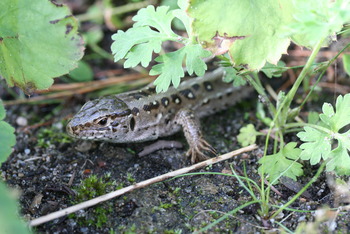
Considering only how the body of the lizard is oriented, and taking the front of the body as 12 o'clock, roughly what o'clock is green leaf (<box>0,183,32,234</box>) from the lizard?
The green leaf is roughly at 11 o'clock from the lizard.

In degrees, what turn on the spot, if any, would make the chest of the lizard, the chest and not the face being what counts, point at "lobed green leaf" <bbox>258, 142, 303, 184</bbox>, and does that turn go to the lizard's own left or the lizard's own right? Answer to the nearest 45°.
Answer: approximately 90° to the lizard's own left

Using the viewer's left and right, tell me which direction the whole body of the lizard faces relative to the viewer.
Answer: facing the viewer and to the left of the viewer

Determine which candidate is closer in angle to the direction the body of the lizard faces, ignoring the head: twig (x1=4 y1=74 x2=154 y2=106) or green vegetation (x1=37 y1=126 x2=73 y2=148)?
the green vegetation

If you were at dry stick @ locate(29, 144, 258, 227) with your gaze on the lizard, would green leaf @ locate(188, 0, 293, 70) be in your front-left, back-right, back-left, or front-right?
front-right

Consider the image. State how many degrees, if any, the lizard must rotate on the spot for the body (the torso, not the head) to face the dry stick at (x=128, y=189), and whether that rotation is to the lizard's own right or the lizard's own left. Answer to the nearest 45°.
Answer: approximately 45° to the lizard's own left

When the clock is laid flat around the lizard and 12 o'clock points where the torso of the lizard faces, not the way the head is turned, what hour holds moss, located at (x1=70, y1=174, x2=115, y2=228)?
The moss is roughly at 11 o'clock from the lizard.
